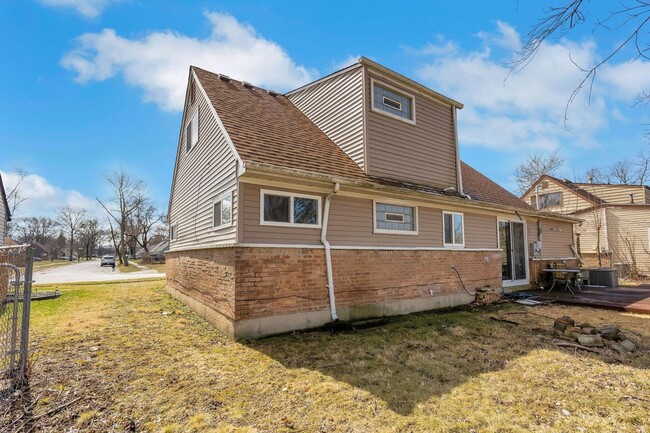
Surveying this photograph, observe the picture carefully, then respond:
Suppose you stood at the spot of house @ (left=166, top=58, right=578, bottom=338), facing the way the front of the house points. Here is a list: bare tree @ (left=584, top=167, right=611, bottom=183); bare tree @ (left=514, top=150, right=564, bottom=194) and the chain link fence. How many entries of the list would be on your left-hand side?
1

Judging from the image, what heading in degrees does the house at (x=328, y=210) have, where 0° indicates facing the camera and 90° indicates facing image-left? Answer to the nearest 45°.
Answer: approximately 135°

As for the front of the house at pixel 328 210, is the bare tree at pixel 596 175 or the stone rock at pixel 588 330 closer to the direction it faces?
the bare tree

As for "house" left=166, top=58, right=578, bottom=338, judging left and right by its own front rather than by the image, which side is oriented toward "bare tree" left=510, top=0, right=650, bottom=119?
back

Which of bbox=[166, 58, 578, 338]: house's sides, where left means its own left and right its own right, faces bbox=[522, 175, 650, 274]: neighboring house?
right

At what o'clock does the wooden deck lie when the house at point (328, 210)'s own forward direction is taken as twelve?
The wooden deck is roughly at 4 o'clock from the house.

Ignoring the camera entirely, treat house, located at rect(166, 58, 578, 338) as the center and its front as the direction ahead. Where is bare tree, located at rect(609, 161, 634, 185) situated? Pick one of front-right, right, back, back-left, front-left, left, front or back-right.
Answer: right

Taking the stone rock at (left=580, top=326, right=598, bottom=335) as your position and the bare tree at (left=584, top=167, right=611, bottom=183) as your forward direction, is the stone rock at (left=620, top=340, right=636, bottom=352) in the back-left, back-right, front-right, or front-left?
back-right

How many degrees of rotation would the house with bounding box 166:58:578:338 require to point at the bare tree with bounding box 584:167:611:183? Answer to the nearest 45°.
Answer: approximately 90° to its right

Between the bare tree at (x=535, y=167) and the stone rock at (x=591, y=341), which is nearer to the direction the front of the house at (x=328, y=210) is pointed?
the bare tree

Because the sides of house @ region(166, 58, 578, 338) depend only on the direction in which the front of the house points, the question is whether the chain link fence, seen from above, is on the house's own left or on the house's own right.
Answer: on the house's own left

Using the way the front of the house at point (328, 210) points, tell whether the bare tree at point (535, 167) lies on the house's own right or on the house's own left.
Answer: on the house's own right

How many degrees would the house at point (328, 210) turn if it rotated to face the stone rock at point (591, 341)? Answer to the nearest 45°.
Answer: approximately 180°

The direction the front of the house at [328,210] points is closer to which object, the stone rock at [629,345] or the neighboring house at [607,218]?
the neighboring house

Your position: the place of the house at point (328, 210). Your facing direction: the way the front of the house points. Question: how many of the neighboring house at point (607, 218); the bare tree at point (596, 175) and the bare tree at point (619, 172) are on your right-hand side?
3

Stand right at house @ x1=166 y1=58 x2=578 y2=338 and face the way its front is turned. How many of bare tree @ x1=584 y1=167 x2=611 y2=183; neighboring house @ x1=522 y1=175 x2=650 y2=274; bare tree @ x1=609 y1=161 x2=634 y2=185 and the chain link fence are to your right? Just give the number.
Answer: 3
